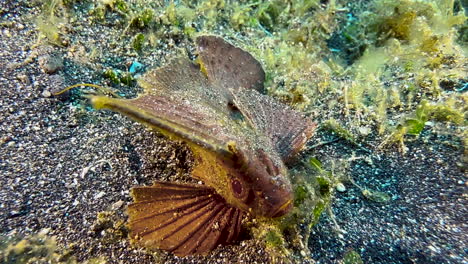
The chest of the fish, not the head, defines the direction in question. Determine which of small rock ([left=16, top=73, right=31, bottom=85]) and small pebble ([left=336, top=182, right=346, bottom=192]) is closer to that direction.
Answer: the small pebble

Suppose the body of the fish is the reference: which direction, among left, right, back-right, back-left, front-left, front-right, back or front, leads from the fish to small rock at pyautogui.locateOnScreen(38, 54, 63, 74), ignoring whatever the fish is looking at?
back

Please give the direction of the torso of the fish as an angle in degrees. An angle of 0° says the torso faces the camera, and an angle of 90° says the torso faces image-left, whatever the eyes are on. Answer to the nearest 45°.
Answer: approximately 315°

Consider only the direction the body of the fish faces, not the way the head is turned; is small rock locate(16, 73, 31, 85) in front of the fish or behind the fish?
behind

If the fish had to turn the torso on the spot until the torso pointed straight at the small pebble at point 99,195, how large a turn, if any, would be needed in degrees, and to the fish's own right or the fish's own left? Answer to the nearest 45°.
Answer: approximately 135° to the fish's own right

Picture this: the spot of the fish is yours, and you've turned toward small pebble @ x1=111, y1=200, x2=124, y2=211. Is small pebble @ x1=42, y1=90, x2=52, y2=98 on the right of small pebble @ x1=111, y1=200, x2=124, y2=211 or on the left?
right

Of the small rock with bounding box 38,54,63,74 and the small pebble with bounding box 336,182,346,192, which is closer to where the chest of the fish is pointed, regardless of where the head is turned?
the small pebble

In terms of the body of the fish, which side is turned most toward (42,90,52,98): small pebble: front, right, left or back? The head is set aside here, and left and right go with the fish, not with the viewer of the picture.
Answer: back

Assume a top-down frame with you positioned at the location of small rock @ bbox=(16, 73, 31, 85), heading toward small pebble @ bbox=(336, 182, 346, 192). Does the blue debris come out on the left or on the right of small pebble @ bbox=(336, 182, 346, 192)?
left

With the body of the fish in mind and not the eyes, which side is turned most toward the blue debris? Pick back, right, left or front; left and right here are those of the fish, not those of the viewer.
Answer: back
